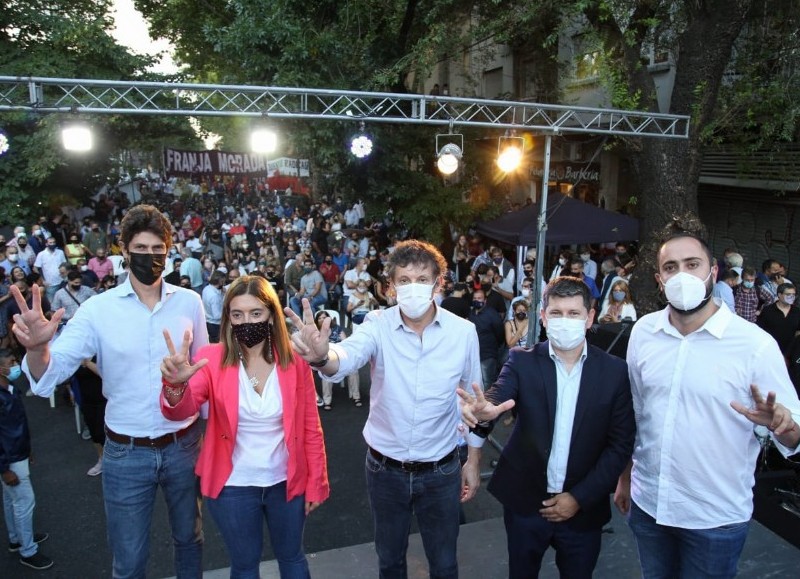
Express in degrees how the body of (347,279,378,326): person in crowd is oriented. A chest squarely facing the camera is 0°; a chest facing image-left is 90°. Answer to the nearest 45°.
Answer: approximately 0°

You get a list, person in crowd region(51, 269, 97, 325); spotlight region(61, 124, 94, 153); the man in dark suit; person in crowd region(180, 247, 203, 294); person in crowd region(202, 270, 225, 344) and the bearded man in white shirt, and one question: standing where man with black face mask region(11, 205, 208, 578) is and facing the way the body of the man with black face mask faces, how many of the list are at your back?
4

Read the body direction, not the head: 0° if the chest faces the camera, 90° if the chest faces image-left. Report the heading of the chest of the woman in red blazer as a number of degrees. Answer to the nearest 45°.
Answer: approximately 0°

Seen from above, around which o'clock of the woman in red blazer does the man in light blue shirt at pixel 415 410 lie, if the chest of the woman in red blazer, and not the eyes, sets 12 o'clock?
The man in light blue shirt is roughly at 9 o'clock from the woman in red blazer.

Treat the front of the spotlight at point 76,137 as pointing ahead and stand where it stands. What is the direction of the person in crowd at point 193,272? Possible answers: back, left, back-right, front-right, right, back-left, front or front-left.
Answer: back-left

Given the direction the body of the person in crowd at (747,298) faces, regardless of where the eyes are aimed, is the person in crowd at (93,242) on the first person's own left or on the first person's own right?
on the first person's own right

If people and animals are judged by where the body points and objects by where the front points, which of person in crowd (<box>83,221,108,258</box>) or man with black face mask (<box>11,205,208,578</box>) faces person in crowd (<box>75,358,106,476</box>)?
person in crowd (<box>83,221,108,258</box>)

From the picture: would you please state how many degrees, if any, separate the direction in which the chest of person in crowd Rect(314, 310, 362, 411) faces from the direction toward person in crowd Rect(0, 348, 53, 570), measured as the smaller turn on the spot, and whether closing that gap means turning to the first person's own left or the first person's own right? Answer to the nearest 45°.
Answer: approximately 45° to the first person's own right

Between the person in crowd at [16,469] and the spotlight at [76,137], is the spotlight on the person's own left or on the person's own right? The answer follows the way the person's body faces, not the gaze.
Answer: on the person's own left

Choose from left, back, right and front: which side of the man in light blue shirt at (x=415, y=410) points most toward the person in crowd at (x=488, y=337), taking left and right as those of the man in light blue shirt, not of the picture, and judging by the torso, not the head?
back
